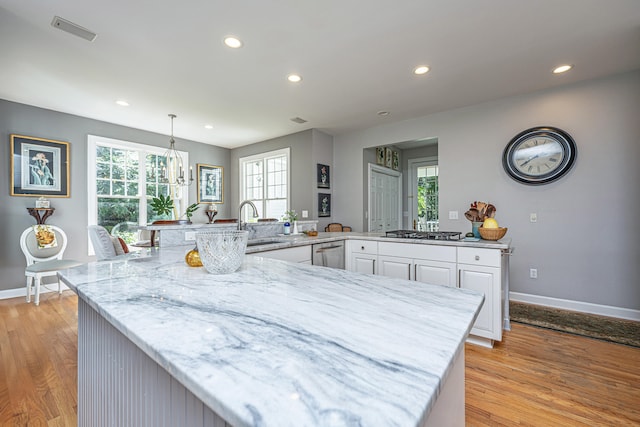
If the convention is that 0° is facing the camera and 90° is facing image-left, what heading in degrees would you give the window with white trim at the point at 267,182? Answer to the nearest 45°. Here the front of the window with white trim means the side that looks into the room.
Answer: approximately 45°

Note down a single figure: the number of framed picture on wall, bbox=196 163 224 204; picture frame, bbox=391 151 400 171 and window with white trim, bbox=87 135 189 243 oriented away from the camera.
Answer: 0

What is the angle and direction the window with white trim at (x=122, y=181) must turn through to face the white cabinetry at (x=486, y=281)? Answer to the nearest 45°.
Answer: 0° — it already faces it

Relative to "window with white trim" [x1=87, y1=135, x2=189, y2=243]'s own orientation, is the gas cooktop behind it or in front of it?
in front

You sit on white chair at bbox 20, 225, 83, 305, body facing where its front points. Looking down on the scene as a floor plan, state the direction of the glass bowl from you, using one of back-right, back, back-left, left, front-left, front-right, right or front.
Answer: front-right

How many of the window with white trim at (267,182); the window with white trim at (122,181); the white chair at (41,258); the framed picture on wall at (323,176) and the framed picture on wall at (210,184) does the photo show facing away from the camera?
0

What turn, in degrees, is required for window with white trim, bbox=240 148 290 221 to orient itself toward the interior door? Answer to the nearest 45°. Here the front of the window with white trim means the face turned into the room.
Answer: approximately 135° to its left

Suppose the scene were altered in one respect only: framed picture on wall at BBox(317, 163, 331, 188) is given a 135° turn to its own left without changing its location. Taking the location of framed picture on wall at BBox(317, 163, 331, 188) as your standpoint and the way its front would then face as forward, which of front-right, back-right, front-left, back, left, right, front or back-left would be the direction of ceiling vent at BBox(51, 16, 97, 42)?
back-left

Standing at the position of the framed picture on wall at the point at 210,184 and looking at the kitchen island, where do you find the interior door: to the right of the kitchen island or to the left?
left

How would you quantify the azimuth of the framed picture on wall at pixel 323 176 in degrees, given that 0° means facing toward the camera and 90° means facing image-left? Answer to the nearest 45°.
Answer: approximately 315°

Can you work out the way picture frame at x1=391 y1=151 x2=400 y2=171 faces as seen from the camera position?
facing the viewer and to the right of the viewer

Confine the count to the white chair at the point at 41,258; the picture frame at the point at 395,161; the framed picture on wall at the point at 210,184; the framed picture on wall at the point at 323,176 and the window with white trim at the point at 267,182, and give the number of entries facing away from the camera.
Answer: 0

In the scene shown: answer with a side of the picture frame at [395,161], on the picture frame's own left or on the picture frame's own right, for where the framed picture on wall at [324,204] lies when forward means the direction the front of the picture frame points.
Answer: on the picture frame's own right

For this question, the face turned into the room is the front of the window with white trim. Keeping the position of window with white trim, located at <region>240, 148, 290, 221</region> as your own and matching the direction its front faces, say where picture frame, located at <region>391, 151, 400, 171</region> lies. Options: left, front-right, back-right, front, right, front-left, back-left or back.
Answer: back-left

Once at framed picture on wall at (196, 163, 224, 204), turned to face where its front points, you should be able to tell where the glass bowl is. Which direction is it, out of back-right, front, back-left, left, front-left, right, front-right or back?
front-right

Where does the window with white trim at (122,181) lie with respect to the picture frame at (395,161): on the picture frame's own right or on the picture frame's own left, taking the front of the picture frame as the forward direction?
on the picture frame's own right

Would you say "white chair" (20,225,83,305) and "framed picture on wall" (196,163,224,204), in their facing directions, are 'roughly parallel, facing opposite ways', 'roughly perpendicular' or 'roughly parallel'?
roughly parallel

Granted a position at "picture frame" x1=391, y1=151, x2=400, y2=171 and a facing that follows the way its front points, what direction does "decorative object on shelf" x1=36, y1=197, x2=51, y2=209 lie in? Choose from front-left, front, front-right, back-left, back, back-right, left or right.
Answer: right
